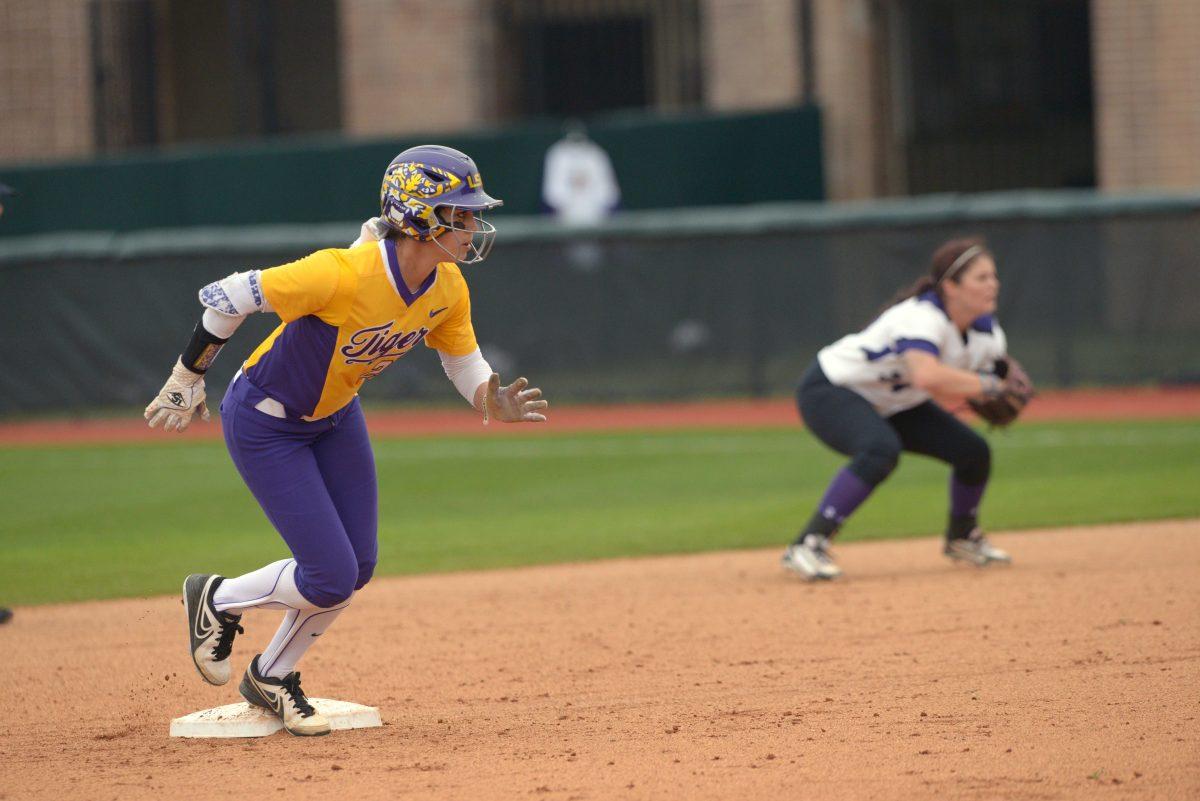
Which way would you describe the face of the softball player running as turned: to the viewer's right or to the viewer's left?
to the viewer's right

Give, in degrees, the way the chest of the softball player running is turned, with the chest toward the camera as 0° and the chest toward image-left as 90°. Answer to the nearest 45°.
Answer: approximately 315°

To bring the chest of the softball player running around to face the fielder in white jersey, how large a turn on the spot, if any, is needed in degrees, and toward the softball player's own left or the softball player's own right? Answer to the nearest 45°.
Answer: approximately 90° to the softball player's own left
